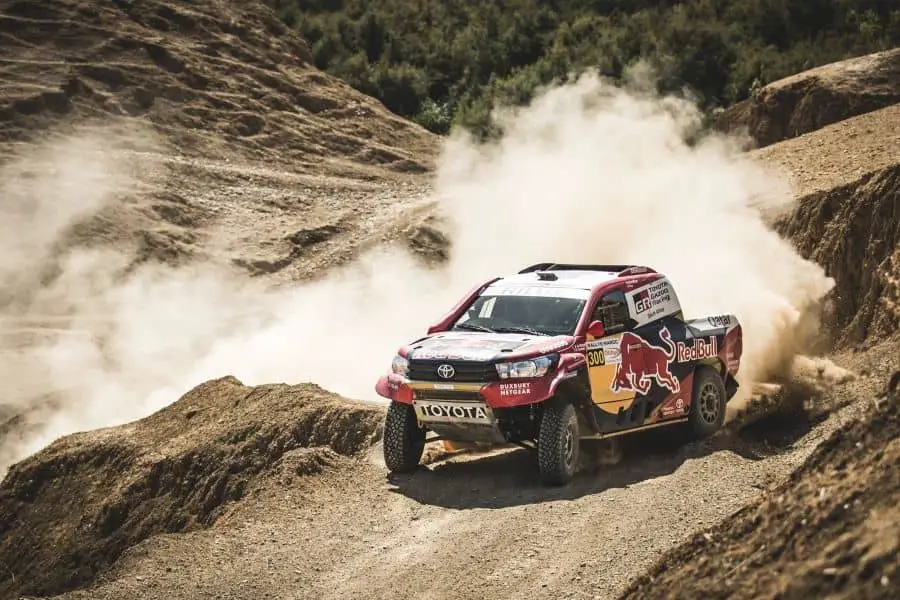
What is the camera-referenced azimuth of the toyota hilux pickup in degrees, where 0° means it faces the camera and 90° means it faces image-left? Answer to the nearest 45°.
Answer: approximately 45°
